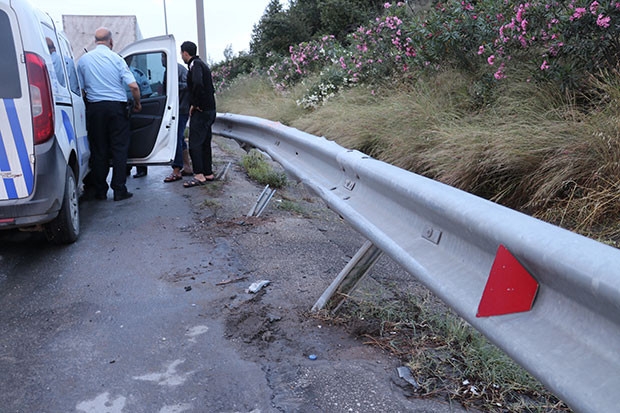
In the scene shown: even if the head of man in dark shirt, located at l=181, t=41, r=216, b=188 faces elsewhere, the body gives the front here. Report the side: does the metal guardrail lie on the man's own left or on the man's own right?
on the man's own left

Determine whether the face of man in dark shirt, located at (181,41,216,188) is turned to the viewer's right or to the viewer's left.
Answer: to the viewer's left

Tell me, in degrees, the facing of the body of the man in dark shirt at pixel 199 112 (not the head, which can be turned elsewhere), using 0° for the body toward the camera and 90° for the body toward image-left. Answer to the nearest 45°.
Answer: approximately 90°

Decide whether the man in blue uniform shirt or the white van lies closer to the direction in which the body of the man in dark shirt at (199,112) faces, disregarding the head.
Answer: the man in blue uniform shirt

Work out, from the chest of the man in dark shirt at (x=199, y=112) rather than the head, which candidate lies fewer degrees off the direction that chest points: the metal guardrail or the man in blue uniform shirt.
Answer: the man in blue uniform shirt

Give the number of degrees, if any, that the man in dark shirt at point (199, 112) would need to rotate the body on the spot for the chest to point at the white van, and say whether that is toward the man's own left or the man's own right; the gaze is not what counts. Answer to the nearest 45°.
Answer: approximately 45° to the man's own left
